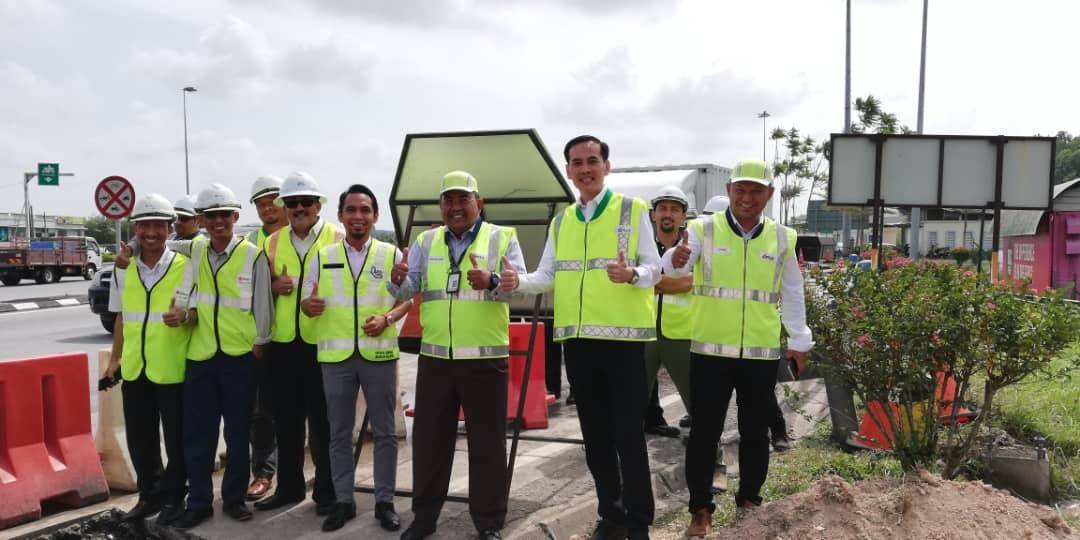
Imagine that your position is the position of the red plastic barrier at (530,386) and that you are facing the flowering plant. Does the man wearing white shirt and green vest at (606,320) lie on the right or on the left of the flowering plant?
right

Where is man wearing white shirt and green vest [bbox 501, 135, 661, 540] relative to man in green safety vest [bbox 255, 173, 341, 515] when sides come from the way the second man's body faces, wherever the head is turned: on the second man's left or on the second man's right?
on the second man's left

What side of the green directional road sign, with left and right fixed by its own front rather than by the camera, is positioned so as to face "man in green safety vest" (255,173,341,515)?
front

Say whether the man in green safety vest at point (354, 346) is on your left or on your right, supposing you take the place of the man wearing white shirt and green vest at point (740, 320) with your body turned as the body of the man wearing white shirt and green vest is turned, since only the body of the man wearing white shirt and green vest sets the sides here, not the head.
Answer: on your right

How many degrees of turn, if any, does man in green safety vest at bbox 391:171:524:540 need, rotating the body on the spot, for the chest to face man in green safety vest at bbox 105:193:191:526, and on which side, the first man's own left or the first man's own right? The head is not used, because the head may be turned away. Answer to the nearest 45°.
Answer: approximately 90° to the first man's own right

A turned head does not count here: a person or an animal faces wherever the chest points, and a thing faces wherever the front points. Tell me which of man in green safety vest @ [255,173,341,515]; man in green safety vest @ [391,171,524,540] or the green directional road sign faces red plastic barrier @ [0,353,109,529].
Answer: the green directional road sign

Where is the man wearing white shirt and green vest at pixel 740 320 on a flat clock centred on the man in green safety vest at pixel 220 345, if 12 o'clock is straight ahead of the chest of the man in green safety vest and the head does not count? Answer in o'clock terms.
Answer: The man wearing white shirt and green vest is roughly at 10 o'clock from the man in green safety vest.

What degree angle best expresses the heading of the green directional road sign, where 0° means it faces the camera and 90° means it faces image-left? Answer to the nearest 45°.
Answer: approximately 0°

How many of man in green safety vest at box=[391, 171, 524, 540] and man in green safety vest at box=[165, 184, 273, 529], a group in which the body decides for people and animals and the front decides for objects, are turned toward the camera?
2
